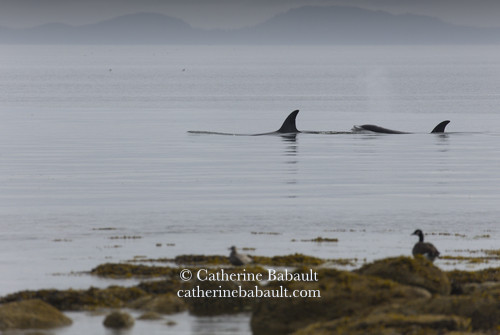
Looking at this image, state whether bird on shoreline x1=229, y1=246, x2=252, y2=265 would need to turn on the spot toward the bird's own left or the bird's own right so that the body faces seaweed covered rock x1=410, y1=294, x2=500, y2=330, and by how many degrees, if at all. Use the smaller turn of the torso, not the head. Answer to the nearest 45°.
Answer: approximately 135° to the bird's own left

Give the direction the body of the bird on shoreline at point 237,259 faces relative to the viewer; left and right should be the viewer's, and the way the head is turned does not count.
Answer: facing to the left of the viewer

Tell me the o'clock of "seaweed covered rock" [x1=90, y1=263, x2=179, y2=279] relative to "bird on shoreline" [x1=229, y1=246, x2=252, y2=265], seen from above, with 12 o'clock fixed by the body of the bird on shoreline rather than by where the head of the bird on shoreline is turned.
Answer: The seaweed covered rock is roughly at 12 o'clock from the bird on shoreline.

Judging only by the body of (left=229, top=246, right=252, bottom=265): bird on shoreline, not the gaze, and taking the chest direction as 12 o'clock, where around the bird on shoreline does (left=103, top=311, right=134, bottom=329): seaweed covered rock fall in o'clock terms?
The seaweed covered rock is roughly at 10 o'clock from the bird on shoreline.

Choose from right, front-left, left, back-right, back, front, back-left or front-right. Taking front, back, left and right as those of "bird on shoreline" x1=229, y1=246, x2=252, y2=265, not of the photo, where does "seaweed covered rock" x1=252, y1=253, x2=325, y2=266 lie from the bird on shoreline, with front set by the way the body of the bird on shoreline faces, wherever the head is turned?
back-right

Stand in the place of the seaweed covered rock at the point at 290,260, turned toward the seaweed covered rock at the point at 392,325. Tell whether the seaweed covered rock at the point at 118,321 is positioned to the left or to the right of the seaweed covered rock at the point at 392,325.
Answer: right

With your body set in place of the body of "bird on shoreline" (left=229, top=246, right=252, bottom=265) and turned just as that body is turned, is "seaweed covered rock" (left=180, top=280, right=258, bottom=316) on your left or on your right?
on your left

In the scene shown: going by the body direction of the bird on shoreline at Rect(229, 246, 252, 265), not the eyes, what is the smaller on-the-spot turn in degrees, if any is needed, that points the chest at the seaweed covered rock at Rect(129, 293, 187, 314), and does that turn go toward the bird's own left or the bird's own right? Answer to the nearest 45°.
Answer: approximately 45° to the bird's own left
